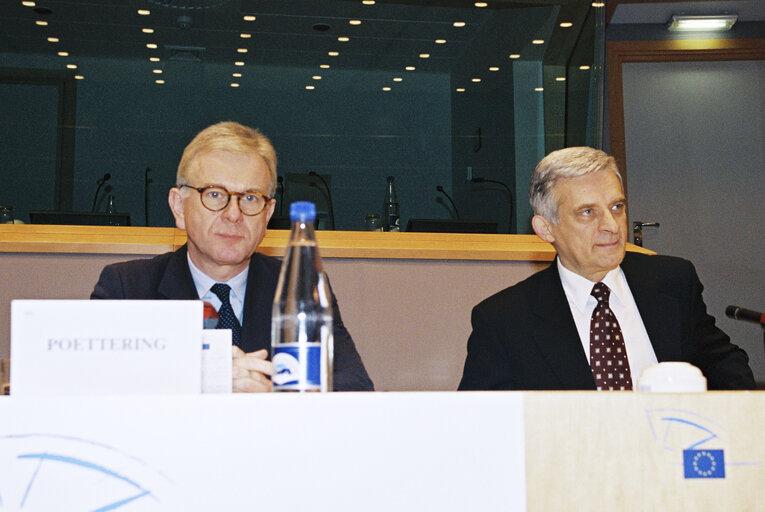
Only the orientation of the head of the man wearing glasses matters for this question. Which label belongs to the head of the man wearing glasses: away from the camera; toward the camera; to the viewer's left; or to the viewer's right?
toward the camera

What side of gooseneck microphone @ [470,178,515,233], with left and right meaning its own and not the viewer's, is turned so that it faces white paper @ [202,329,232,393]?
left

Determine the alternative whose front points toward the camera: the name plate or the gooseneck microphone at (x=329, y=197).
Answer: the name plate

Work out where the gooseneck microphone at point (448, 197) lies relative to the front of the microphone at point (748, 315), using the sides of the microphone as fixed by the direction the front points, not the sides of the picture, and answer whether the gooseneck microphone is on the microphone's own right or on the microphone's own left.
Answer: on the microphone's own right

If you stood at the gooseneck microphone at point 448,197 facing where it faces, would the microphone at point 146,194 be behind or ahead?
ahead

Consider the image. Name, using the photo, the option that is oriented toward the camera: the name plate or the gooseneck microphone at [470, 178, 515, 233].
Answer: the name plate

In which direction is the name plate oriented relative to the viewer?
toward the camera

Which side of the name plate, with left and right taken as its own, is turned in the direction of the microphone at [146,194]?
back

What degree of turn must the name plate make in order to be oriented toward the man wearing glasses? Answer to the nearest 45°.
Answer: approximately 180°

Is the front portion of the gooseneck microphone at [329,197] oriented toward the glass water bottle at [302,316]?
no

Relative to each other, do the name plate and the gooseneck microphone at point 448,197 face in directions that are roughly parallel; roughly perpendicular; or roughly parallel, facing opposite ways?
roughly perpendicular

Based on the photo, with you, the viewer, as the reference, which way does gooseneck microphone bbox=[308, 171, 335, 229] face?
facing to the left of the viewer

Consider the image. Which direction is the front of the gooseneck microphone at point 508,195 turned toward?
to the viewer's left

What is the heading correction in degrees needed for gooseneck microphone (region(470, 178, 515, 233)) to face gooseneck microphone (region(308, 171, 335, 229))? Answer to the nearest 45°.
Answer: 0° — it already faces it

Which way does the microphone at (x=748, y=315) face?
to the viewer's left

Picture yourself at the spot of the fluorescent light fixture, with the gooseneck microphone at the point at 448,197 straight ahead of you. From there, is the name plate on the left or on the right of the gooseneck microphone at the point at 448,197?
left

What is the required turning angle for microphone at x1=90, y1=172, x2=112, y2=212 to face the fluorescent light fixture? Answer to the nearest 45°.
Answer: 0° — it already faces it
